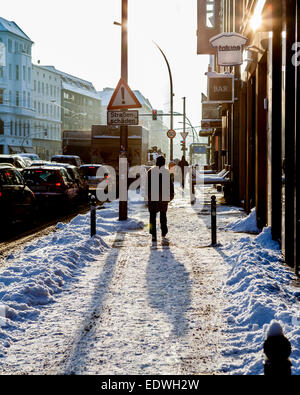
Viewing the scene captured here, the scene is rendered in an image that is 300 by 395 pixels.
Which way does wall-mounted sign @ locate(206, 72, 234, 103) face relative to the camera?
toward the camera

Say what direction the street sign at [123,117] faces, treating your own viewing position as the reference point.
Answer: facing the viewer

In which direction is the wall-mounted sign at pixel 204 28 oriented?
toward the camera

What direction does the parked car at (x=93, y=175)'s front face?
away from the camera

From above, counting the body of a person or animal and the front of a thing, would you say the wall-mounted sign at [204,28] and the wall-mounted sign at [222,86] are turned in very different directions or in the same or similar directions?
same or similar directions

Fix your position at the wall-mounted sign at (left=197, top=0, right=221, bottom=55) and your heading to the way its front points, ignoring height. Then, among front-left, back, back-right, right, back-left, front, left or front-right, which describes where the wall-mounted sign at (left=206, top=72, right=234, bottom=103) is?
front

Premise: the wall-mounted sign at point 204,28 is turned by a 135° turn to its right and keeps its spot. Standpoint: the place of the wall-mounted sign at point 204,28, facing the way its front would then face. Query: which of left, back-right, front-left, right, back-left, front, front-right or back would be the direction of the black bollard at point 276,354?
back-left

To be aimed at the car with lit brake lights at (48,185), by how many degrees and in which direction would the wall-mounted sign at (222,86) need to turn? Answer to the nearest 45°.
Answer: approximately 90° to its right
